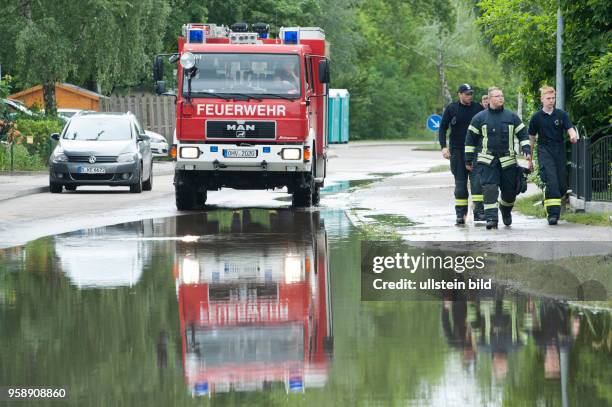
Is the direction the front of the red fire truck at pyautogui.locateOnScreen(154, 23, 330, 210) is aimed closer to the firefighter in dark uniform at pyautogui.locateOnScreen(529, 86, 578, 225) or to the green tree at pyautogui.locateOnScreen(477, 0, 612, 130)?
the firefighter in dark uniform

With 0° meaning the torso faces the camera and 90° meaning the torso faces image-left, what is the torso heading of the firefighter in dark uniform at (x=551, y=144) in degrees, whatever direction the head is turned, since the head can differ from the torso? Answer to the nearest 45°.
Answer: approximately 0°

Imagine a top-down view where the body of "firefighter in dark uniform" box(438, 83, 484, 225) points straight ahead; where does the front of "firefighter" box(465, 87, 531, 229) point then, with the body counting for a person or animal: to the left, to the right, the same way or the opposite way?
the same way

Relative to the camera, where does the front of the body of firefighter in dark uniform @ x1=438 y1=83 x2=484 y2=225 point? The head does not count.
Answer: toward the camera

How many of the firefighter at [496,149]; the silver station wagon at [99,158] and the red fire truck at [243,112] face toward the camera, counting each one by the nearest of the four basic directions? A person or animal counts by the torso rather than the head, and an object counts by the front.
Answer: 3

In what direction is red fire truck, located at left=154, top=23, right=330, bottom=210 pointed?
toward the camera

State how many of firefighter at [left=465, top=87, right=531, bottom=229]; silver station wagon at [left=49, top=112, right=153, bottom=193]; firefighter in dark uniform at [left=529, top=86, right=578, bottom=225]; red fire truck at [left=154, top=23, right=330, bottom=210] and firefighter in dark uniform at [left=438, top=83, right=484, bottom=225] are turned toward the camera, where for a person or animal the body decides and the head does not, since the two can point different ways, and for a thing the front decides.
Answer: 5

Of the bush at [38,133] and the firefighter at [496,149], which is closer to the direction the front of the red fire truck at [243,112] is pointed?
the firefighter

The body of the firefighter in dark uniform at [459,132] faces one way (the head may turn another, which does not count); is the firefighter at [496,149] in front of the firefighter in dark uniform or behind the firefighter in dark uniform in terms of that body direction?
in front

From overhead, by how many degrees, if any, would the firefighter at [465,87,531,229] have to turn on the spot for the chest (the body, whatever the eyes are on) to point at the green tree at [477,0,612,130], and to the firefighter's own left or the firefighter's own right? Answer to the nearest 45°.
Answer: approximately 180°

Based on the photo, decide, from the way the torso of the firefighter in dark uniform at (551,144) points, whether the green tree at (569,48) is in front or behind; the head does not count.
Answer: behind

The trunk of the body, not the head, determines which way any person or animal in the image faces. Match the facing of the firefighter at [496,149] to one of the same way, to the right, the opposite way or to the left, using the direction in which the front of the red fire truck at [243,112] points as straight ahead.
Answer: the same way

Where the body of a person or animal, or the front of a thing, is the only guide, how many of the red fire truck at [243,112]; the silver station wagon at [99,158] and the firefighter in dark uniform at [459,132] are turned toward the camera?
3

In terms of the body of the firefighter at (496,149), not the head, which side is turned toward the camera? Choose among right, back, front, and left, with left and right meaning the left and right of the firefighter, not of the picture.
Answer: front

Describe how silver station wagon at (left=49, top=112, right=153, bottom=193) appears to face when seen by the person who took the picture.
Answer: facing the viewer
